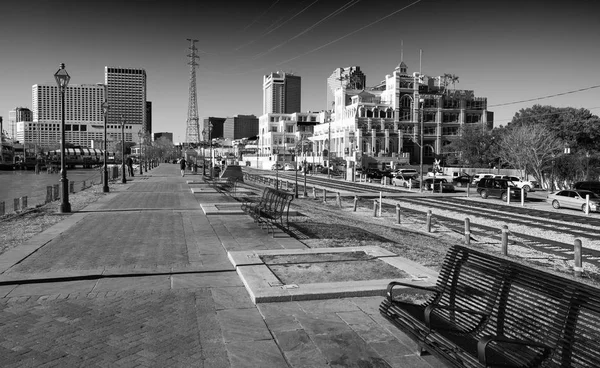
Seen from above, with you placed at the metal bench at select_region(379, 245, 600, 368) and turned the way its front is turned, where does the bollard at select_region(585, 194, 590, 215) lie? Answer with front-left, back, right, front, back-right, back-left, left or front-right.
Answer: back-right

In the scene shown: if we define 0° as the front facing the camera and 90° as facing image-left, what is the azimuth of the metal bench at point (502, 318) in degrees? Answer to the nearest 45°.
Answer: approximately 45°

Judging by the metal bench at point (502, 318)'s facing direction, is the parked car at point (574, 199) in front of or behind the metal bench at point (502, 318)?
behind

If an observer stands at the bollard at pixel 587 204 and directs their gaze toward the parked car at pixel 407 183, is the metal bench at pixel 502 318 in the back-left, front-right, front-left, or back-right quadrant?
back-left

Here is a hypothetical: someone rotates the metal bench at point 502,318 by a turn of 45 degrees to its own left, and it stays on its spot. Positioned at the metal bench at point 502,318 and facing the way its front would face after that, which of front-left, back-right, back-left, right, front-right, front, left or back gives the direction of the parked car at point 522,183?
back

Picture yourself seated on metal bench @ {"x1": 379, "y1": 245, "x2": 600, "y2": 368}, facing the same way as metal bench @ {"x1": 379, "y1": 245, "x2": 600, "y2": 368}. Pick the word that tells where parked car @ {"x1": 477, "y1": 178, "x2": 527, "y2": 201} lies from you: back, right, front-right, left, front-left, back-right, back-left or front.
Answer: back-right

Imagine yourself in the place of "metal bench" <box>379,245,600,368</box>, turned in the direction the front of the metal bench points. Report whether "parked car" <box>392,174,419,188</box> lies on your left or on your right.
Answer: on your right
